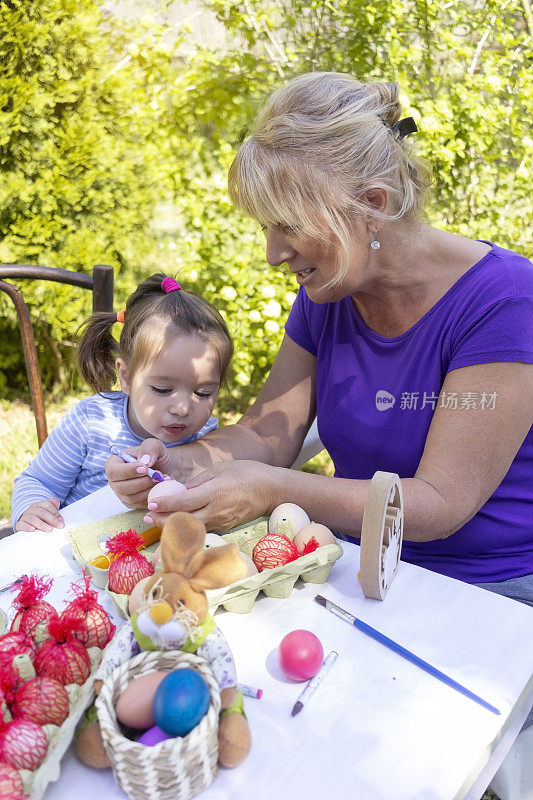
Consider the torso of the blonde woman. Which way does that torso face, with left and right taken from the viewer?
facing the viewer and to the left of the viewer

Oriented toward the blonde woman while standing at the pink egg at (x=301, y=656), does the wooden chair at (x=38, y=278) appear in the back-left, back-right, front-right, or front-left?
front-left

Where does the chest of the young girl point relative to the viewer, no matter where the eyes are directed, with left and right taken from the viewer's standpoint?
facing the viewer and to the right of the viewer

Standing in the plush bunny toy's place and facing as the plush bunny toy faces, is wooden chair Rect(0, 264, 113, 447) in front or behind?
behind

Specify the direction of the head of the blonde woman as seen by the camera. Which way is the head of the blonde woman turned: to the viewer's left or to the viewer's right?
to the viewer's left

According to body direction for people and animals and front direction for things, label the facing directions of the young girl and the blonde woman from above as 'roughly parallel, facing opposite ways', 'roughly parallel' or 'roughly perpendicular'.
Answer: roughly perpendicular

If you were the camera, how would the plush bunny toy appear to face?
facing the viewer

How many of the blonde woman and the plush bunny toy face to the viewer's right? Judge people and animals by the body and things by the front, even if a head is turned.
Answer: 0
